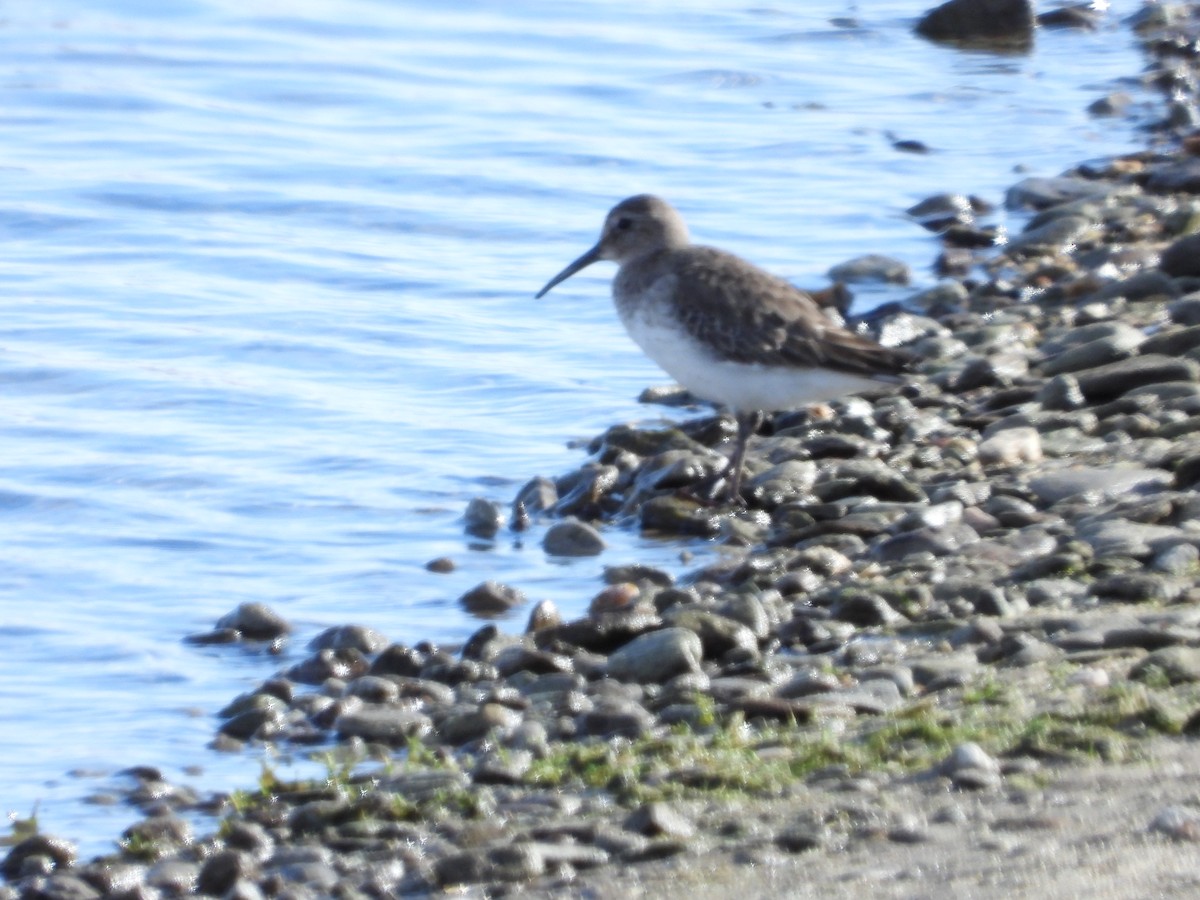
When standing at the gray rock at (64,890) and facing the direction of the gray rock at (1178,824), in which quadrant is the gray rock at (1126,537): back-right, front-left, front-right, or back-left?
front-left

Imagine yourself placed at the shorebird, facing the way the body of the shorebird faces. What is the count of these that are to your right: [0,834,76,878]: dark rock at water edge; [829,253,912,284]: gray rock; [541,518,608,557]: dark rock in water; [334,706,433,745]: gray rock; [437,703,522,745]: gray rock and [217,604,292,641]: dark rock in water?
1

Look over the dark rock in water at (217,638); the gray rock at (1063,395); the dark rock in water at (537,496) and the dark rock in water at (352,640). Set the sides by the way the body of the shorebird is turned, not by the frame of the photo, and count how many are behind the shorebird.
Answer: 1

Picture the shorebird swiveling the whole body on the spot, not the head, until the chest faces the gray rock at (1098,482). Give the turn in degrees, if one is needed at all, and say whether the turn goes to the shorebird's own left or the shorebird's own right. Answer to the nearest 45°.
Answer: approximately 135° to the shorebird's own left

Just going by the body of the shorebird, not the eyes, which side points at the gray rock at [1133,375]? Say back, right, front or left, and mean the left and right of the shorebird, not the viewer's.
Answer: back

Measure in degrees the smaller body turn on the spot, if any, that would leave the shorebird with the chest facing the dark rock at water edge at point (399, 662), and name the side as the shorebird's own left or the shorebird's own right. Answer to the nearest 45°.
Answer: approximately 45° to the shorebird's own left

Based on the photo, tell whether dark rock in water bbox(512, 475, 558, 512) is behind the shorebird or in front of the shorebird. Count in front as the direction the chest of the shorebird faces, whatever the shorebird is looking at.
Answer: in front

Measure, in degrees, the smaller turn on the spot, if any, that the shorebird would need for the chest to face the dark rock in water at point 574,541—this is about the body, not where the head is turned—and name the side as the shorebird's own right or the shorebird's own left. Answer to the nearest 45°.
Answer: approximately 45° to the shorebird's own left

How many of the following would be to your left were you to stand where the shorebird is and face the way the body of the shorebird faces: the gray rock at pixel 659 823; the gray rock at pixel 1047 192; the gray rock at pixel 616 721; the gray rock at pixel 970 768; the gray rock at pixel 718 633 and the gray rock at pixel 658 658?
5

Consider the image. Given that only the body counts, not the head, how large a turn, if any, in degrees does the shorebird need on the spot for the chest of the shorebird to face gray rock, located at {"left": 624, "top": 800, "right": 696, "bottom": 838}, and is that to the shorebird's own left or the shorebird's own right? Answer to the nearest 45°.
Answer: approximately 90° to the shorebird's own left

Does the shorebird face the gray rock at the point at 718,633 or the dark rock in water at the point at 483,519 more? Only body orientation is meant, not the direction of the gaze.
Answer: the dark rock in water

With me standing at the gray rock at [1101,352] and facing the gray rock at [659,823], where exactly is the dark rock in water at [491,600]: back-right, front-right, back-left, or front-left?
front-right

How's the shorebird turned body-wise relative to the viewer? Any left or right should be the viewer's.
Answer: facing to the left of the viewer

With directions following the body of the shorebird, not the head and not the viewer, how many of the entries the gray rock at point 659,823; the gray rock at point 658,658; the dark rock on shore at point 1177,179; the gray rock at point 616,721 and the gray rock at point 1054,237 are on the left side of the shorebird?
3

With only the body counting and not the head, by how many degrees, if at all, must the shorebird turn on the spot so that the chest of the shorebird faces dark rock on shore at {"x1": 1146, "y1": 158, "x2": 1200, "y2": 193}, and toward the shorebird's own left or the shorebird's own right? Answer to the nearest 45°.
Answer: approximately 135° to the shorebird's own right

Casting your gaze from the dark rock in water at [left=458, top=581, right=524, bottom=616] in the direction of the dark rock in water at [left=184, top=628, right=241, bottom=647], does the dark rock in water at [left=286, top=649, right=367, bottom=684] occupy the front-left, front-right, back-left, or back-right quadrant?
front-left

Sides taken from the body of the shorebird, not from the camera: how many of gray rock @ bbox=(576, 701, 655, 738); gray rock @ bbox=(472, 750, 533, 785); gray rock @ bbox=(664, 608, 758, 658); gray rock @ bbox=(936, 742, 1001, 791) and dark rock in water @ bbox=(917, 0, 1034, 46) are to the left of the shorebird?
4

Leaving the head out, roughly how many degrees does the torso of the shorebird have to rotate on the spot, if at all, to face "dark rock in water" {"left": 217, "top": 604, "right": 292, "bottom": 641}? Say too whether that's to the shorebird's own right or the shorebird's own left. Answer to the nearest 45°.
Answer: approximately 45° to the shorebird's own left
